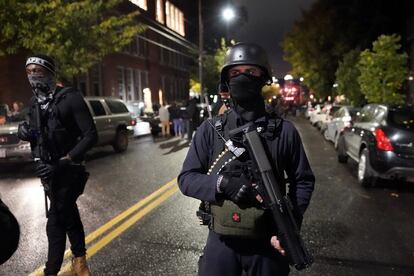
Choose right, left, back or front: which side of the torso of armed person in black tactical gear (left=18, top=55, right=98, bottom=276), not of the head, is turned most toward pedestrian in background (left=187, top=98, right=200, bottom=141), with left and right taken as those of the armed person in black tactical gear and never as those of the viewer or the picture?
back

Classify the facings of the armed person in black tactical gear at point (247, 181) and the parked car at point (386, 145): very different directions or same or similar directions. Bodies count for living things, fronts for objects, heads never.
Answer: very different directions

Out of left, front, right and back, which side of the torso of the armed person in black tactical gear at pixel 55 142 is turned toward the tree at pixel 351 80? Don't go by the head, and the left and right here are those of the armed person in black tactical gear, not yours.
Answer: back

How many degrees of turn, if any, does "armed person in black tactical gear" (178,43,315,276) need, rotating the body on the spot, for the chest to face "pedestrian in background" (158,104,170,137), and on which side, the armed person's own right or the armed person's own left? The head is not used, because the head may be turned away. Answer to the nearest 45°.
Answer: approximately 180°

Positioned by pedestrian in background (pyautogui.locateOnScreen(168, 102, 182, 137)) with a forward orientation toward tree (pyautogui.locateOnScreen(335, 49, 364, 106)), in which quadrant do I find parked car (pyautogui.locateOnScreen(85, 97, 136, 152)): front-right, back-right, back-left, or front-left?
back-right

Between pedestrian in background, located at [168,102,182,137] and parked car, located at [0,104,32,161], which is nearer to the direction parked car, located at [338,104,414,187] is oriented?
the pedestrian in background

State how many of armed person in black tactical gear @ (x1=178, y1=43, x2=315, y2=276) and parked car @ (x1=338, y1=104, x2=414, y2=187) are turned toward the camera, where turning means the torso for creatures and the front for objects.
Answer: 1

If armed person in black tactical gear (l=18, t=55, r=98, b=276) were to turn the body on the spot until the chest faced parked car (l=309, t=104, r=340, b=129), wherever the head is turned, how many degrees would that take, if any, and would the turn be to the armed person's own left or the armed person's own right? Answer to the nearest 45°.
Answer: approximately 180°

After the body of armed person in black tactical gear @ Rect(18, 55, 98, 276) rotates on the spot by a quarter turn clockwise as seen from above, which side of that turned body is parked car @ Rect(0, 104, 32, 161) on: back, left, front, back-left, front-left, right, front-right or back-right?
front-right

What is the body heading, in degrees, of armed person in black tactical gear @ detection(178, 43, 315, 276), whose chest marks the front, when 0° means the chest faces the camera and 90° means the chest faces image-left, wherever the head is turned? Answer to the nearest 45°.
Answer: approximately 0°

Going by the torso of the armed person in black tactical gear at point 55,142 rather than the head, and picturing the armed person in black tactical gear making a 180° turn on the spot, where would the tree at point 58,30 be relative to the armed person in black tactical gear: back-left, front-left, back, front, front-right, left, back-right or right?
front-left
